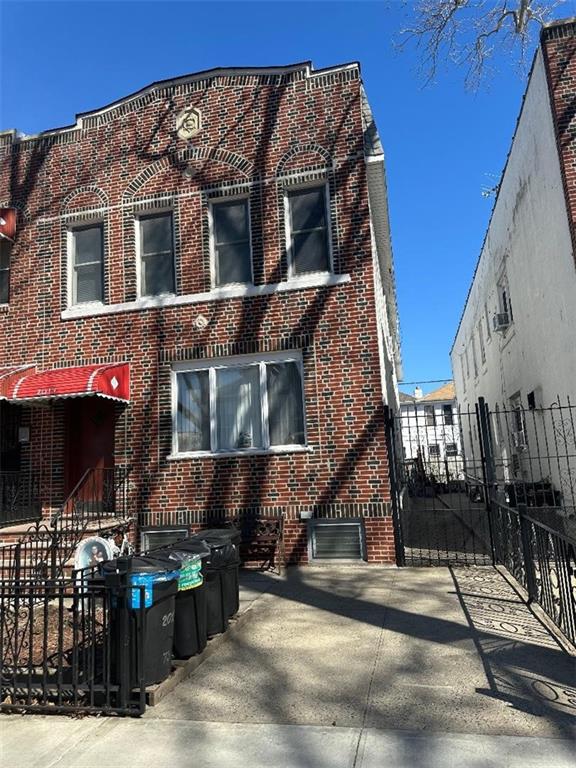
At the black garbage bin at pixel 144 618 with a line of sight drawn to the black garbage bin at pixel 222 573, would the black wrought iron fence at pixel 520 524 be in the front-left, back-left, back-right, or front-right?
front-right

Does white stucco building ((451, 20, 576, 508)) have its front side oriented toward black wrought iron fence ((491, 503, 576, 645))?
yes

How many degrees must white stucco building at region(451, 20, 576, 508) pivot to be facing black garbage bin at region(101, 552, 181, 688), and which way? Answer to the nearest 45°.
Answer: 0° — it already faces it

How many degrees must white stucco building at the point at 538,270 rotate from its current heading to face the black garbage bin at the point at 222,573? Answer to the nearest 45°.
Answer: approximately 45° to its right

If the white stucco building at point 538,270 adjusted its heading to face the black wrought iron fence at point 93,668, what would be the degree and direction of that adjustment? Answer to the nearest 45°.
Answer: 0° — it already faces it

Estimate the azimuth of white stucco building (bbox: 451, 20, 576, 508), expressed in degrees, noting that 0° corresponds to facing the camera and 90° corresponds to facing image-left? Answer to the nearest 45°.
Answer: approximately 0°

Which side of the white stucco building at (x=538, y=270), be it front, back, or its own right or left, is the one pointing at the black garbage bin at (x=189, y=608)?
front

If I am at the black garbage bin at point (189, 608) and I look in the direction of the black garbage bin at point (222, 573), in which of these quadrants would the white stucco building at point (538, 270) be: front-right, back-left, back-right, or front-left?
front-right

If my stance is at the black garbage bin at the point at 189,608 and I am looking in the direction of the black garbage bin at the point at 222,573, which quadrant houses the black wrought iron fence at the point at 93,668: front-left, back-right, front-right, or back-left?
back-left

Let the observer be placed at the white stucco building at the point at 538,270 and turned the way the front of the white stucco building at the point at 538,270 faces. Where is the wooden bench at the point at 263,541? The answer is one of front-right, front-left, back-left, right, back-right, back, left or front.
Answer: front-right
